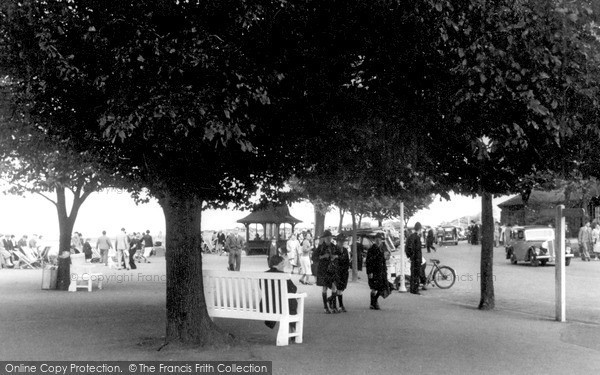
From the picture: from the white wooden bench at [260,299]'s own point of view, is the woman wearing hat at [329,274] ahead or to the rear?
ahead

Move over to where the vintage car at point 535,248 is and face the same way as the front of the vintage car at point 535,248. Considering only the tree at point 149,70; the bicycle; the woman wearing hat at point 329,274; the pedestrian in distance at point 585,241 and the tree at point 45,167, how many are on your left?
1

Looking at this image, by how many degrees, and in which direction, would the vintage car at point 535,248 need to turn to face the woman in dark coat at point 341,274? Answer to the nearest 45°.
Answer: approximately 45° to its right

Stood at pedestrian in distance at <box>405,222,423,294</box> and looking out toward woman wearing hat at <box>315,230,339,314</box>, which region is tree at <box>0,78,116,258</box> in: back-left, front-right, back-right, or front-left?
front-right

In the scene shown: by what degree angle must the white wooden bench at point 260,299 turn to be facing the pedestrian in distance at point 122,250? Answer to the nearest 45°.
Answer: approximately 45° to its left

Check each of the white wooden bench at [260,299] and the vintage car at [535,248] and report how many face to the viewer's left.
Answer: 0

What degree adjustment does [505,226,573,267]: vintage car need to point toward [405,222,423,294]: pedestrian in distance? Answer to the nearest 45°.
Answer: approximately 45° to its right

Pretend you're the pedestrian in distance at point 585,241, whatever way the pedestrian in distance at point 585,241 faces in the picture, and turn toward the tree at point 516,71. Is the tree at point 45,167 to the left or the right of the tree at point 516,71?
right

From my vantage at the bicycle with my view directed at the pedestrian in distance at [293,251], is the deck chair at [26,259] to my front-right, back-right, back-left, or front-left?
front-left

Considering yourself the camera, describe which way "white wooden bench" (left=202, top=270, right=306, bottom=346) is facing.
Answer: facing away from the viewer and to the right of the viewer

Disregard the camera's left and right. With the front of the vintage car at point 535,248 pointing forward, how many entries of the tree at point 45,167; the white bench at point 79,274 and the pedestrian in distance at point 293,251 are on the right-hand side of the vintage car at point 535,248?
3

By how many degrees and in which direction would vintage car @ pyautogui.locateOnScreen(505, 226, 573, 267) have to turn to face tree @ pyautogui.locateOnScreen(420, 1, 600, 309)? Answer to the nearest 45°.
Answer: approximately 45° to its right

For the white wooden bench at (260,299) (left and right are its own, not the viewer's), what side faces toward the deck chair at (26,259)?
left

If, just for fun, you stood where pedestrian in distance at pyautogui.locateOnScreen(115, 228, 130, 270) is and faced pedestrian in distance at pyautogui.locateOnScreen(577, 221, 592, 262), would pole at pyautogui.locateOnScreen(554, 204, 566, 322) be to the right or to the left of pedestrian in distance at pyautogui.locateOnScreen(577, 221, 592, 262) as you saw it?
right

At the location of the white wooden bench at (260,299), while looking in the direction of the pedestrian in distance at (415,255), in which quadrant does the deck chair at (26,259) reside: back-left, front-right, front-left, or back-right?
front-left
